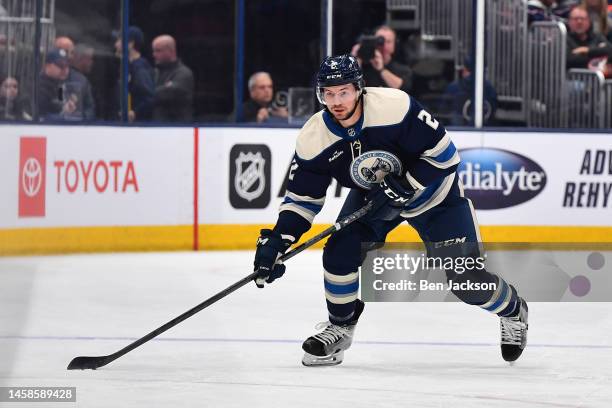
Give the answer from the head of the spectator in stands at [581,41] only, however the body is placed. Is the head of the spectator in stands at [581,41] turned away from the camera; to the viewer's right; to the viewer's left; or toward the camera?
toward the camera

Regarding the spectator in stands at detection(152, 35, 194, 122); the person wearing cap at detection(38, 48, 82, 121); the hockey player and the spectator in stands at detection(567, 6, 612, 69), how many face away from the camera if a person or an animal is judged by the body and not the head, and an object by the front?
0

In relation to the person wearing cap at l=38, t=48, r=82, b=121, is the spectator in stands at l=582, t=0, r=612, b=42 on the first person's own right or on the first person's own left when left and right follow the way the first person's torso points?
on the first person's own left

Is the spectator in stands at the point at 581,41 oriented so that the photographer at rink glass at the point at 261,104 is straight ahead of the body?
no

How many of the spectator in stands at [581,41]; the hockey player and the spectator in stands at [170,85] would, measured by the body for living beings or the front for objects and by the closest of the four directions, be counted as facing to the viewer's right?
0

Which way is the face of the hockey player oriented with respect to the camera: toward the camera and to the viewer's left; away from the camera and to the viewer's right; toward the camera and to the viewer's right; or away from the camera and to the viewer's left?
toward the camera and to the viewer's left

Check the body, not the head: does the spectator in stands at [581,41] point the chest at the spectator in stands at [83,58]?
no

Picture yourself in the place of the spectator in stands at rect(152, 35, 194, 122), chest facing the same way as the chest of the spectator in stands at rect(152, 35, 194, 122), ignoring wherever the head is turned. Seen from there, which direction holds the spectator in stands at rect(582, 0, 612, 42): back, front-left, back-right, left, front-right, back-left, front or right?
back-left

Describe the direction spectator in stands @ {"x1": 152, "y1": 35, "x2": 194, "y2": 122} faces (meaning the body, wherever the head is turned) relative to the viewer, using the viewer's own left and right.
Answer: facing the viewer and to the left of the viewer

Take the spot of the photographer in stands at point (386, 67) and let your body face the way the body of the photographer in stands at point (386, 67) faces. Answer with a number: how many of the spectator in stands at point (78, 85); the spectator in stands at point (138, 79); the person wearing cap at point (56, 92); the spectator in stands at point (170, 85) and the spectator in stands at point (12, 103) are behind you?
0

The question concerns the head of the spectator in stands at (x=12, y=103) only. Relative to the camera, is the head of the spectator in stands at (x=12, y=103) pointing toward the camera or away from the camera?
toward the camera

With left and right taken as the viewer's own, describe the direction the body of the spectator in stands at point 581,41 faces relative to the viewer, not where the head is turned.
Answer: facing the viewer
